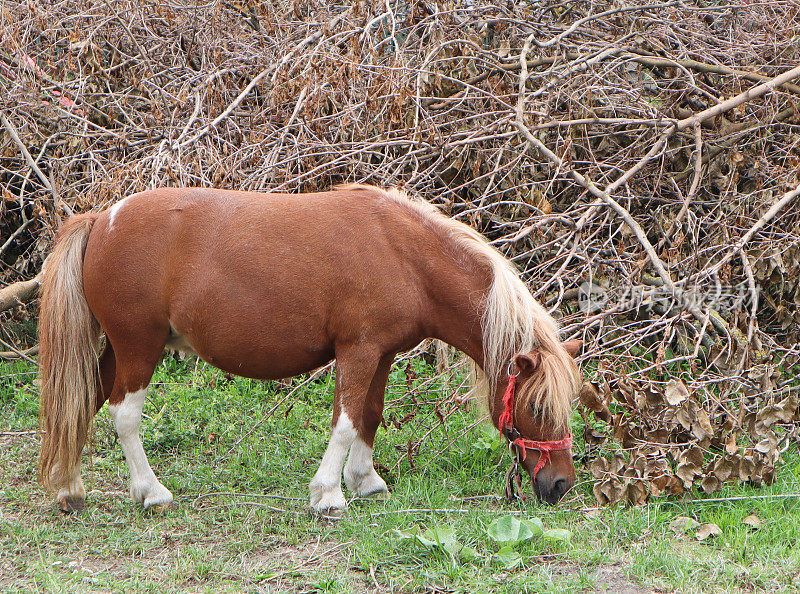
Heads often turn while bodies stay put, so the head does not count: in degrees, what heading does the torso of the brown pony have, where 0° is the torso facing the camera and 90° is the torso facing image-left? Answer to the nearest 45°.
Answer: approximately 270°

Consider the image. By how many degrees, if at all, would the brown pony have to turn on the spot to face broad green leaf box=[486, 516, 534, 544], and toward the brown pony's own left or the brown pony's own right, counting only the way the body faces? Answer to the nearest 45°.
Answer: approximately 45° to the brown pony's own right

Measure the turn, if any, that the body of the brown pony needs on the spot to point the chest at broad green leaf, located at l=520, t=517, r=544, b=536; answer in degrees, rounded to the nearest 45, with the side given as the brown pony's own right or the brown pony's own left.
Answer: approximately 45° to the brown pony's own right

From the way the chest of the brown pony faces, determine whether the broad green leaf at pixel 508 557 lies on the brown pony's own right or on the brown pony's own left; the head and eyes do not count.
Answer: on the brown pony's own right
